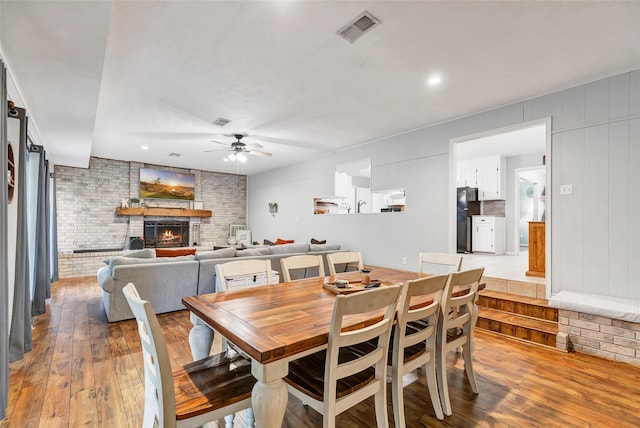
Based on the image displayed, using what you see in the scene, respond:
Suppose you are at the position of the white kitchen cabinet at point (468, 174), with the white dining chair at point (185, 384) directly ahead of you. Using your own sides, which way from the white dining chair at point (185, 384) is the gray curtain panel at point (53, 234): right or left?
right

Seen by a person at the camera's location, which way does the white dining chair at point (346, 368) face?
facing away from the viewer and to the left of the viewer

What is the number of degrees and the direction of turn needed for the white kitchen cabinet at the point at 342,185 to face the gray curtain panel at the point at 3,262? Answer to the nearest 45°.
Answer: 0° — it already faces it

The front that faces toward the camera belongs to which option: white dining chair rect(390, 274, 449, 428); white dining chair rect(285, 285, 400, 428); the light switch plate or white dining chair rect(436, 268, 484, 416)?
the light switch plate

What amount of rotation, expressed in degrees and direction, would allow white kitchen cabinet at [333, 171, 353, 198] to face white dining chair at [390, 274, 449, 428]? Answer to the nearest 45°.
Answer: approximately 45° to its left

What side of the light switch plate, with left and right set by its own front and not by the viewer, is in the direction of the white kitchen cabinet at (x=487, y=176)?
back

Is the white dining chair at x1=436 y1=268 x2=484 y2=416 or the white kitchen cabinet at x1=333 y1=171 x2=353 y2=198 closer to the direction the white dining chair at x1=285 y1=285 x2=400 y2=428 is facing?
the white kitchen cabinet

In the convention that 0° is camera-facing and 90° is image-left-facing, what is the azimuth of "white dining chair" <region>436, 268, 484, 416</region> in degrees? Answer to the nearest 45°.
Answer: approximately 135°

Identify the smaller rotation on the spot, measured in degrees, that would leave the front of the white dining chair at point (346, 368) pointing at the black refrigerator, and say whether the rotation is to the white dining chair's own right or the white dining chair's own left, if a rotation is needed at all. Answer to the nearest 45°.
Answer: approximately 90° to the white dining chair's own right
